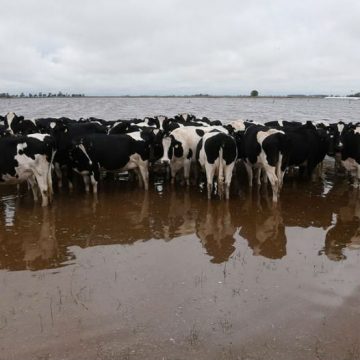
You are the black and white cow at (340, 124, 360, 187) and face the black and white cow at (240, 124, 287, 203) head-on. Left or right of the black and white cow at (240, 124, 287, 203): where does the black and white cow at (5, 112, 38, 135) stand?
right

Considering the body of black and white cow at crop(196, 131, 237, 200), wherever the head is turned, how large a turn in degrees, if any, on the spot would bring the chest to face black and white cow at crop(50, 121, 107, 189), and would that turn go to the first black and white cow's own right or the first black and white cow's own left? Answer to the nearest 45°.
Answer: approximately 90° to the first black and white cow's own left

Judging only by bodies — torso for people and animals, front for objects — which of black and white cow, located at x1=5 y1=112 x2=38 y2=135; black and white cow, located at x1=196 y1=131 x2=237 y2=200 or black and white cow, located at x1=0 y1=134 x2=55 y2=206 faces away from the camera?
black and white cow, located at x1=196 y1=131 x2=237 y2=200

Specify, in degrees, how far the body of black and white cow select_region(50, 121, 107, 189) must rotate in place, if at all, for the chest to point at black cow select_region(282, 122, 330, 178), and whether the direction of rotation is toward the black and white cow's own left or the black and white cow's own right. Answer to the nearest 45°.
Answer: approximately 135° to the black and white cow's own left

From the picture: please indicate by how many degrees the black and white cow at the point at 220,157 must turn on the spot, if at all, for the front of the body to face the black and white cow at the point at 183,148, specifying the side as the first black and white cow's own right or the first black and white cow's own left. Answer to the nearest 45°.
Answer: approximately 45° to the first black and white cow's own left

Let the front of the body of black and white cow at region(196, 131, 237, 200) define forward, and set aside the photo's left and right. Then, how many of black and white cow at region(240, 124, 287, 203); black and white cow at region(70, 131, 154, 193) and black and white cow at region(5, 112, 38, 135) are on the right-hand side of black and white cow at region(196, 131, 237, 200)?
1

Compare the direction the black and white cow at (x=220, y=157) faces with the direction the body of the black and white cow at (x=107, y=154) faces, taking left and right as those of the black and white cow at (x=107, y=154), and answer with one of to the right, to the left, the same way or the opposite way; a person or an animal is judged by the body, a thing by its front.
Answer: to the right

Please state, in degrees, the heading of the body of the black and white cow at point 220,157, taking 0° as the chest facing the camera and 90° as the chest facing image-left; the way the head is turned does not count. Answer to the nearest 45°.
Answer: approximately 180°

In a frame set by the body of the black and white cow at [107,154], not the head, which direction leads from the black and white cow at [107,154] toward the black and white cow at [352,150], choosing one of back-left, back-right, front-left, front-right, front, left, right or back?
back

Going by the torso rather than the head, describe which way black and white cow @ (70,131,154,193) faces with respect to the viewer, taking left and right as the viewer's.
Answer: facing to the left of the viewer

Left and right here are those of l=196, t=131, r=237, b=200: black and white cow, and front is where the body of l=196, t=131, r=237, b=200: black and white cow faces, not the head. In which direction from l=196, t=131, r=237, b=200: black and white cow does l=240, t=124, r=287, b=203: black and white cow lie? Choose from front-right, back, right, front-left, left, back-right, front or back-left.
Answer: right
